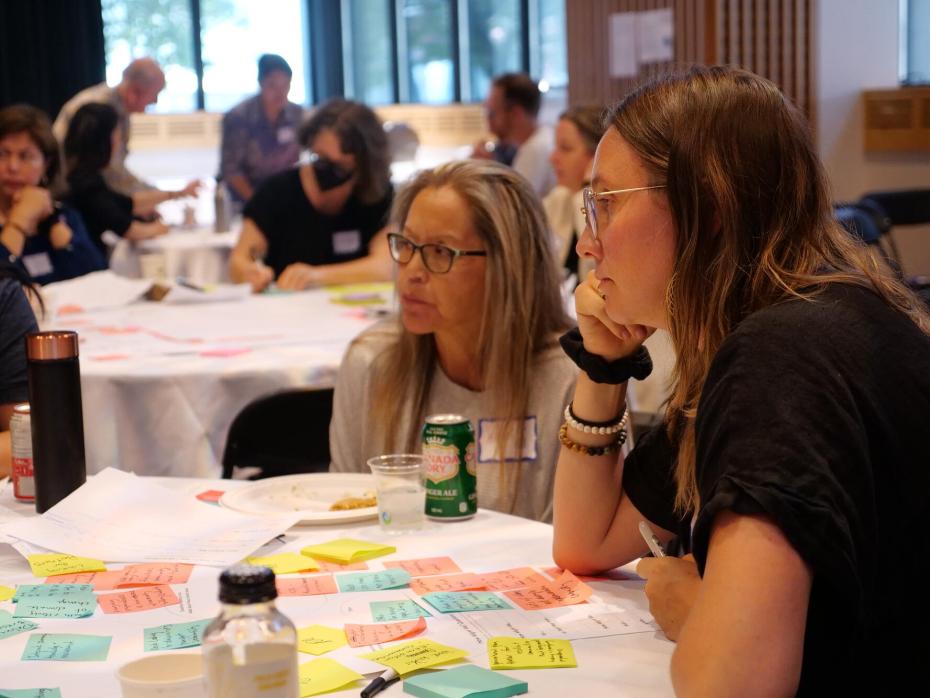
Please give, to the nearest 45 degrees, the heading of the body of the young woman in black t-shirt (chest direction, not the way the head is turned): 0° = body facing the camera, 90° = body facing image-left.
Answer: approximately 90°

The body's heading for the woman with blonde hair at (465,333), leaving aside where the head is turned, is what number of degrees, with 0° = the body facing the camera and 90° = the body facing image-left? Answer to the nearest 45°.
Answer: approximately 45°

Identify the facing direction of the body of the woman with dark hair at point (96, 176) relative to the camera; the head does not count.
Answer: to the viewer's right

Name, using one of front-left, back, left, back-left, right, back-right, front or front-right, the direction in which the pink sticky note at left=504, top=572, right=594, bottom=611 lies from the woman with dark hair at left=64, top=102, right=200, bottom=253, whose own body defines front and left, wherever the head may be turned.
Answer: right

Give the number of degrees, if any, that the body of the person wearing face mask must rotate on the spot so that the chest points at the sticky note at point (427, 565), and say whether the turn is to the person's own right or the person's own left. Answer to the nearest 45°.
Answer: approximately 45° to the person's own left

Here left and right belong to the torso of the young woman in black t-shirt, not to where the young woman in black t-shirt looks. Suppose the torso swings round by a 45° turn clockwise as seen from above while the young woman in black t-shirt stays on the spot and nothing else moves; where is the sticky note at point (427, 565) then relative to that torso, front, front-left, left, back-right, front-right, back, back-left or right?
front

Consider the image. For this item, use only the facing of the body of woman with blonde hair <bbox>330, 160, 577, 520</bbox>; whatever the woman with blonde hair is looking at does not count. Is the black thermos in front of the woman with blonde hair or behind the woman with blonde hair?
in front

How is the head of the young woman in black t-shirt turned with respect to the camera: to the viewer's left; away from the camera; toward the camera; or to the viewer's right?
to the viewer's left

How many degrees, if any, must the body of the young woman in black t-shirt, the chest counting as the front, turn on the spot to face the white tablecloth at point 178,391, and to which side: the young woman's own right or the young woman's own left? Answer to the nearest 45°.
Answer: approximately 45° to the young woman's own right

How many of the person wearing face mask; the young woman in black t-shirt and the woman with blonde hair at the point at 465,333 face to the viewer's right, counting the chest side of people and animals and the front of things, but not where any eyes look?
0

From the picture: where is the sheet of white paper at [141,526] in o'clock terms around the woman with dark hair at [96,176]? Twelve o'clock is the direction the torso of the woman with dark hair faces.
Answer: The sheet of white paper is roughly at 3 o'clock from the woman with dark hair.
